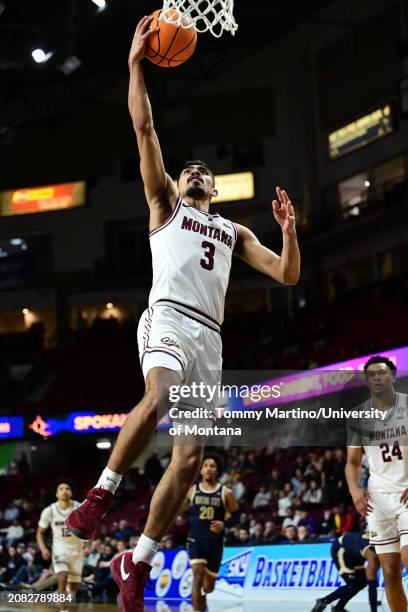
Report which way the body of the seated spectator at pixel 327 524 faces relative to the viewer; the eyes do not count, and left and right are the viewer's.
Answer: facing the viewer

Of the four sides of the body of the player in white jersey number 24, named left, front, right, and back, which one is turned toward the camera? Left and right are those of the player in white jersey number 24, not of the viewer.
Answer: front

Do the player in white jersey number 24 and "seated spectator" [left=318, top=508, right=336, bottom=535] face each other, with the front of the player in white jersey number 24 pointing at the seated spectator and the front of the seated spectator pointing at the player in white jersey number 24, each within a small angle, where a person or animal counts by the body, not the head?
no

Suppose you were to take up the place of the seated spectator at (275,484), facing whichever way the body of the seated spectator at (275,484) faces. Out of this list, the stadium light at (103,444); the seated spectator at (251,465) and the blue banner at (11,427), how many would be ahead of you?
0

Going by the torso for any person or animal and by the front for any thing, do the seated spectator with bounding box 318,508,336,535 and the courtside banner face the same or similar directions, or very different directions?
same or similar directions

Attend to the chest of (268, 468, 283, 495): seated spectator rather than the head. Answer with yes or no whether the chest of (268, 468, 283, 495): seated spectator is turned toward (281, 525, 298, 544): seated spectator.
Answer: yes

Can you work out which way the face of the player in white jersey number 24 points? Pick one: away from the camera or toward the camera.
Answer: toward the camera

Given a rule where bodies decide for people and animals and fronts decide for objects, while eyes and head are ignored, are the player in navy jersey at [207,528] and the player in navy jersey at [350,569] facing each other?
no

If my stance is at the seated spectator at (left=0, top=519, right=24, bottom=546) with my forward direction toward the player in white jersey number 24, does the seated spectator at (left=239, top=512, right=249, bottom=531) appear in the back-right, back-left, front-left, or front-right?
front-left

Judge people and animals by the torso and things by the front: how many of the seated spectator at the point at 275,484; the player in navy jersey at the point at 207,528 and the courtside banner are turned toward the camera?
3

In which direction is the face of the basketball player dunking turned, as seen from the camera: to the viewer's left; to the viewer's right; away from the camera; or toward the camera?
toward the camera

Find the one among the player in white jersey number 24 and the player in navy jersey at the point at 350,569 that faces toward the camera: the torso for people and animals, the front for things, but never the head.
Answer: the player in white jersey number 24

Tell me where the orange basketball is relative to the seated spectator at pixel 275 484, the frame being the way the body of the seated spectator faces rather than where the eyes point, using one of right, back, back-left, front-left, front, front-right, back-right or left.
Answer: front

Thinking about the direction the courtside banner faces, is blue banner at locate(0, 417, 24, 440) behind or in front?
behind

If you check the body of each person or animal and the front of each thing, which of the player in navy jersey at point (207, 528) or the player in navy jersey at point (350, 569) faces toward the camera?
the player in navy jersey at point (207, 528)
